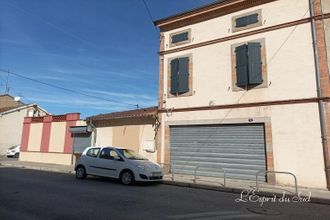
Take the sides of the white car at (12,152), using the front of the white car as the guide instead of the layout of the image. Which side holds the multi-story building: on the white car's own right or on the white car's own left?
on the white car's own left

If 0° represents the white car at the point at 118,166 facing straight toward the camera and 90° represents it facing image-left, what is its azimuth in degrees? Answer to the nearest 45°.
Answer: approximately 315°

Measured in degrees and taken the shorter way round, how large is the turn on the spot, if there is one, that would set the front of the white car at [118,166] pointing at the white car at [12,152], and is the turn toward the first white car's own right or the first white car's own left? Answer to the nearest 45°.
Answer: approximately 180°

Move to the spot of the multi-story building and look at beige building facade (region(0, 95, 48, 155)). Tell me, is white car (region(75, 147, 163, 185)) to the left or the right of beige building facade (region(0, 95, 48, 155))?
left

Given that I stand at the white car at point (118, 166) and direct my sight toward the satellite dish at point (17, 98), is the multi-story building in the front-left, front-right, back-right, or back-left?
back-right

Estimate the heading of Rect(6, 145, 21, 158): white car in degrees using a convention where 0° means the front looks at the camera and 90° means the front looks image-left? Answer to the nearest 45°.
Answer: approximately 45°

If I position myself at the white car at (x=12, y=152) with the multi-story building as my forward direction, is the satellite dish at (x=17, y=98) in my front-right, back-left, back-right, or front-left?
back-left

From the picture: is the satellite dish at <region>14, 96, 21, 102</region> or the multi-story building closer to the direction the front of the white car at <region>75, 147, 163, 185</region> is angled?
the multi-story building

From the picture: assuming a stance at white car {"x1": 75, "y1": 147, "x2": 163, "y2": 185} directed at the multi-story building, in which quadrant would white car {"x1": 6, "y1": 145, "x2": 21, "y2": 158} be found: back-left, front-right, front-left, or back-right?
back-left

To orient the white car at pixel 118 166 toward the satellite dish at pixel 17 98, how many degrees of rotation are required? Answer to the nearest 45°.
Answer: approximately 180°

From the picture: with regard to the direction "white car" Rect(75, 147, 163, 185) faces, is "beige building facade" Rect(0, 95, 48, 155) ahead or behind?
behind
